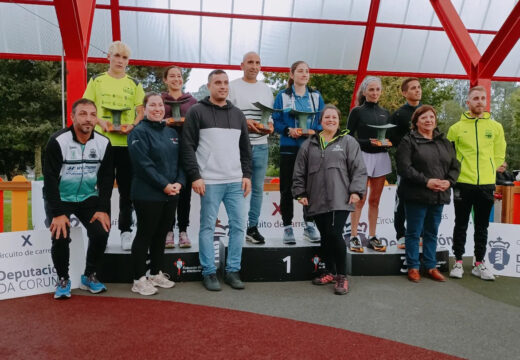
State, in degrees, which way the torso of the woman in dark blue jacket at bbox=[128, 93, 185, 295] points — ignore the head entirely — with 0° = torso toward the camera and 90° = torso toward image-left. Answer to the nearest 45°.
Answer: approximately 315°

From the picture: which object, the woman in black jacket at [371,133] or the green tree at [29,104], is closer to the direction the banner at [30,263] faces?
the woman in black jacket

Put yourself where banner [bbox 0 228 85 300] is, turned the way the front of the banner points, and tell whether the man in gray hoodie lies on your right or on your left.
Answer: on your left

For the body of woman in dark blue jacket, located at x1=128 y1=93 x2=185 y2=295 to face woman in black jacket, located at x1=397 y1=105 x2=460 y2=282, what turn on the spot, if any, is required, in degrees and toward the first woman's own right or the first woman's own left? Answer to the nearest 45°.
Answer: approximately 45° to the first woman's own left

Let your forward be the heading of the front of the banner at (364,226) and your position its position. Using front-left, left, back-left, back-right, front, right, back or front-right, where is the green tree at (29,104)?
back-right

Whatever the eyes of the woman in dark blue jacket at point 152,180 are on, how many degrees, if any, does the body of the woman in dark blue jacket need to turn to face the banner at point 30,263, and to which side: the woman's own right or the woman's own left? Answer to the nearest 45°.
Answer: approximately 135° to the woman's own right

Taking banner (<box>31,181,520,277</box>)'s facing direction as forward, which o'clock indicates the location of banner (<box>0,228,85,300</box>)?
banner (<box>0,228,85,300</box>) is roughly at 2 o'clock from banner (<box>31,181,520,277</box>).
